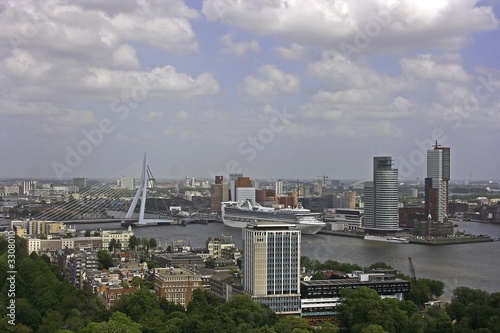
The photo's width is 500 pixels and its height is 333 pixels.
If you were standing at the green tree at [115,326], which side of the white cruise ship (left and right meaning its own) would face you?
right

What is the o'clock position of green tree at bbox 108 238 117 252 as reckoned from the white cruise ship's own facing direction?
The green tree is roughly at 4 o'clock from the white cruise ship.

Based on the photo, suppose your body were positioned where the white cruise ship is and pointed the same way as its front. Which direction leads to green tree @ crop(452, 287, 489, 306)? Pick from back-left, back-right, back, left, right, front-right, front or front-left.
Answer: right

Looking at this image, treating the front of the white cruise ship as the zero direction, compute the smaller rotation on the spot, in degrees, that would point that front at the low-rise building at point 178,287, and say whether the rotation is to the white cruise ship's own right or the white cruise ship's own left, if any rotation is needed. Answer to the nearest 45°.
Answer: approximately 90° to the white cruise ship's own right

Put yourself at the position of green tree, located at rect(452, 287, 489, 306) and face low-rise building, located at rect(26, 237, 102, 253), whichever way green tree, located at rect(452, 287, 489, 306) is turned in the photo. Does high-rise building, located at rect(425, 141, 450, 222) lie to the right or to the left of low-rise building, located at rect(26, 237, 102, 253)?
right

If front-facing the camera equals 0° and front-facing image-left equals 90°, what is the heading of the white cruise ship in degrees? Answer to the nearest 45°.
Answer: approximately 270°

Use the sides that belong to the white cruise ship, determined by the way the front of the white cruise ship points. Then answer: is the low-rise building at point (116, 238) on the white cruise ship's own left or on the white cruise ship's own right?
on the white cruise ship's own right

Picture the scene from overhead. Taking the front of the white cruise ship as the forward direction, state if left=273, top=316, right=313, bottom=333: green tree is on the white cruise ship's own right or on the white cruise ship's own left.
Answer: on the white cruise ship's own right

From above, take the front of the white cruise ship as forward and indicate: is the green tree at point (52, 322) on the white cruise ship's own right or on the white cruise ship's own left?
on the white cruise ship's own right

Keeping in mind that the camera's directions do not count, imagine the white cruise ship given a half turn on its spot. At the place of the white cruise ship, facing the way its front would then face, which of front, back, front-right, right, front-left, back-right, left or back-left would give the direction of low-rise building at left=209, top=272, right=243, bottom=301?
left

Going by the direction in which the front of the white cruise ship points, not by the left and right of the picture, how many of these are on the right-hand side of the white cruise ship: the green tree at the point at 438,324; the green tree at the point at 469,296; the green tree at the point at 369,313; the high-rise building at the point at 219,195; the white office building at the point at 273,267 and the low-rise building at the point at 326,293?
5

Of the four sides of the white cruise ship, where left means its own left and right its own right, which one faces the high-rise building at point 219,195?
left

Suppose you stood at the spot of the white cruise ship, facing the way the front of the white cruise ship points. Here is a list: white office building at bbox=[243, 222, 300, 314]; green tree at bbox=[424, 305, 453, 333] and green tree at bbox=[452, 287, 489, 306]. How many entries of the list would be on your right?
3

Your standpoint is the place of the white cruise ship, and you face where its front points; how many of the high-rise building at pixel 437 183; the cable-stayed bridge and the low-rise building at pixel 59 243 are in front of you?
1

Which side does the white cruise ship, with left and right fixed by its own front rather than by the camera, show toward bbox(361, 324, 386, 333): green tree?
right
